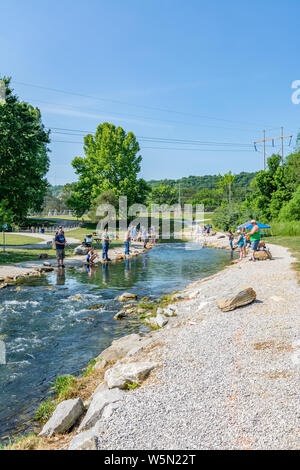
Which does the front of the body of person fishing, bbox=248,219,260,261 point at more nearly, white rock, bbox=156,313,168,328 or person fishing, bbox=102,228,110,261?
the person fishing

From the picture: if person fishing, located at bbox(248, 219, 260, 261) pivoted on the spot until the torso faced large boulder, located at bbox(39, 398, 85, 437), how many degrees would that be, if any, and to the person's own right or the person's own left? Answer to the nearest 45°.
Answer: approximately 90° to the person's own left

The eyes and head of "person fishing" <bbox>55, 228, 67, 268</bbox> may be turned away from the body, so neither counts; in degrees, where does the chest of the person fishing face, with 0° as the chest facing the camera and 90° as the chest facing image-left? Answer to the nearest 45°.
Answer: approximately 315°

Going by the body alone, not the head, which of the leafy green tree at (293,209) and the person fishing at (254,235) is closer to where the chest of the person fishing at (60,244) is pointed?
the person fishing

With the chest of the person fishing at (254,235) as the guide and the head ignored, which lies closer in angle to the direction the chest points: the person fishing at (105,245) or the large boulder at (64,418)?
the person fishing

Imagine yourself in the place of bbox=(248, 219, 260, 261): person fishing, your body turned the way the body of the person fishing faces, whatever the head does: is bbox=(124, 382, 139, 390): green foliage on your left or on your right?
on your left

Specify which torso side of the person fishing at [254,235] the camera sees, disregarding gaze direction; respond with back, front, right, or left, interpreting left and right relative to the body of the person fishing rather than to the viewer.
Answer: left

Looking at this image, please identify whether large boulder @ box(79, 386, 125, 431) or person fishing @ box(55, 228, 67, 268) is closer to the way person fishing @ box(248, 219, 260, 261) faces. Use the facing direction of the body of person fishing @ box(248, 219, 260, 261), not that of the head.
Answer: the person fishing
